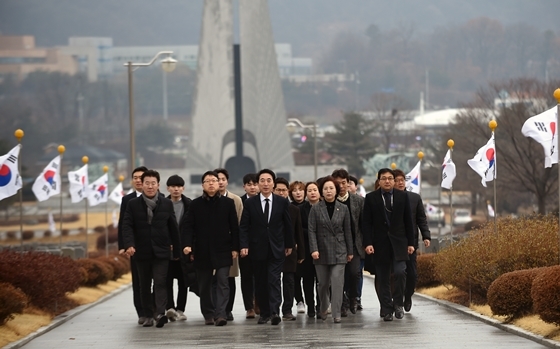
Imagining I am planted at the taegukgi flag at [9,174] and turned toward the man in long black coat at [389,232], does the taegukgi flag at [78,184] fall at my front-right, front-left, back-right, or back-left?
back-left

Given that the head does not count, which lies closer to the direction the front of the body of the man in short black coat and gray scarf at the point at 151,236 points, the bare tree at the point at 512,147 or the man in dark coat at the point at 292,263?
the man in dark coat

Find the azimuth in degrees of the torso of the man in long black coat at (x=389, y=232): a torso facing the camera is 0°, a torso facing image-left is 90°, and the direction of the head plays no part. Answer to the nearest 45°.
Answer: approximately 0°

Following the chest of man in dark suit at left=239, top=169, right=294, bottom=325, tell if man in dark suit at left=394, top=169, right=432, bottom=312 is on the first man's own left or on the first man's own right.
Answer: on the first man's own left

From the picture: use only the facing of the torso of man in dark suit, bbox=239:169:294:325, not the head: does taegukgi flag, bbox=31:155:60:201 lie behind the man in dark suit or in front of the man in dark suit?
behind

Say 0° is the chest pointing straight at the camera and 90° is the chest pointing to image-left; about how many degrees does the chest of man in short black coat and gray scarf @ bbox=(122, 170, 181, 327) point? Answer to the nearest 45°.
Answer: approximately 0°

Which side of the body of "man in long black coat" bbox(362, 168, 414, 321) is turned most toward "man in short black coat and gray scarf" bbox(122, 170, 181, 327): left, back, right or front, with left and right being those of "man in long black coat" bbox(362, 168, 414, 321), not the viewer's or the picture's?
right
